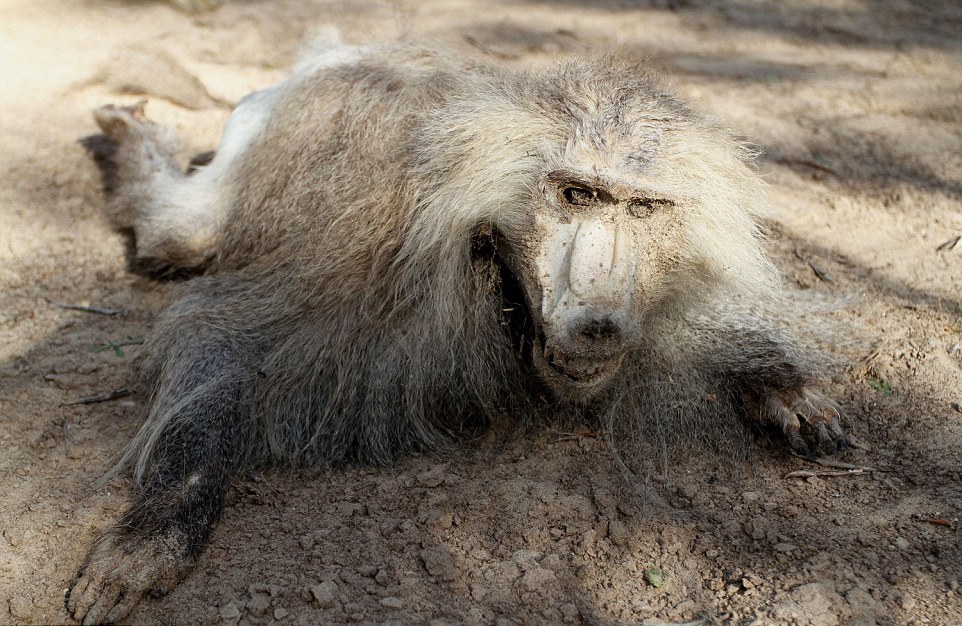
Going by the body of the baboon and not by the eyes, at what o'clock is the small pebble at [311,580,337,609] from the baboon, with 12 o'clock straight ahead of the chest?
The small pebble is roughly at 2 o'clock from the baboon.

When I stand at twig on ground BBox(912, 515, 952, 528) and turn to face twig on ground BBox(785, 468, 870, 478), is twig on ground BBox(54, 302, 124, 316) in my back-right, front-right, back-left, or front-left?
front-left

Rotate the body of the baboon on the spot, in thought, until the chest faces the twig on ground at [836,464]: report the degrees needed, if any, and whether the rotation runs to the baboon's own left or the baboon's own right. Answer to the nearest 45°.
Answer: approximately 45° to the baboon's own left

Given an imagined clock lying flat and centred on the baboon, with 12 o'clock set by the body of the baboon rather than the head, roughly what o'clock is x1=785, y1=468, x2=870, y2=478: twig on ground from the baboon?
The twig on ground is roughly at 11 o'clock from the baboon.

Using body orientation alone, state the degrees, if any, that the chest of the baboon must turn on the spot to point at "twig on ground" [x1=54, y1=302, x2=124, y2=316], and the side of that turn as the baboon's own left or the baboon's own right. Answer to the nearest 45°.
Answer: approximately 135° to the baboon's own right

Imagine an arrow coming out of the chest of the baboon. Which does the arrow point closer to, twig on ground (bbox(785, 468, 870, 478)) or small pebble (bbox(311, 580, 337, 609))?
the twig on ground

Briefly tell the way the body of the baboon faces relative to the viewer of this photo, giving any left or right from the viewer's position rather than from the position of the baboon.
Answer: facing the viewer and to the right of the viewer

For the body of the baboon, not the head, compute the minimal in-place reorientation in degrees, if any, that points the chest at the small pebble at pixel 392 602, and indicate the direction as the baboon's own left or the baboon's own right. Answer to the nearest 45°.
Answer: approximately 45° to the baboon's own right

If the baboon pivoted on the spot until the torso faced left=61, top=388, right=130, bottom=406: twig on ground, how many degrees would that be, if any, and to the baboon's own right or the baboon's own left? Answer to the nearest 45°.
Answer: approximately 135° to the baboon's own right
